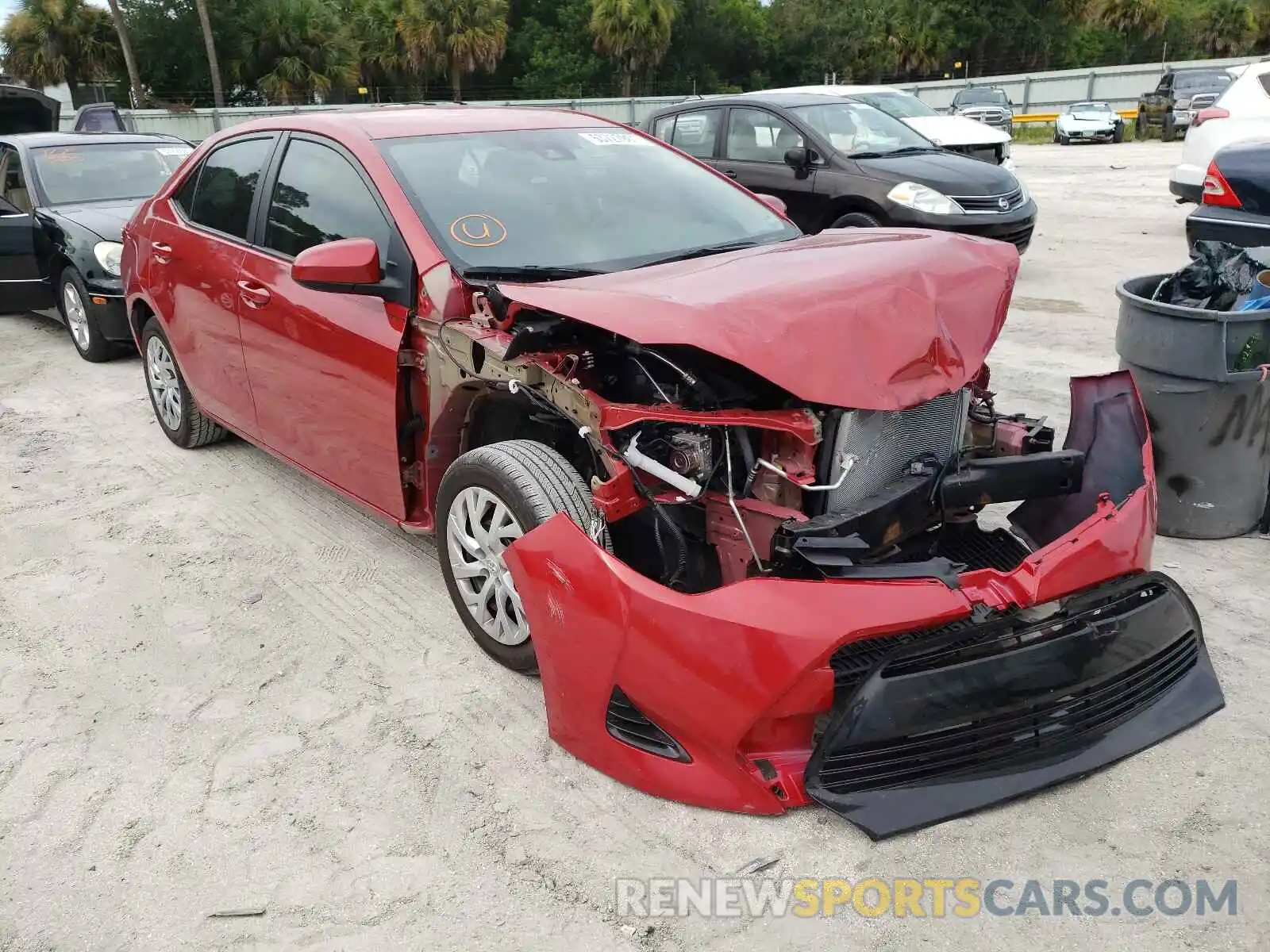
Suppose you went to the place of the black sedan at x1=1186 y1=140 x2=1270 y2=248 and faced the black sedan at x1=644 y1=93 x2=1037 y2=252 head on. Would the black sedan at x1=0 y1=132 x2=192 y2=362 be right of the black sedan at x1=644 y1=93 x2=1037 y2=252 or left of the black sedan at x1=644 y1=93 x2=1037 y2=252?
left

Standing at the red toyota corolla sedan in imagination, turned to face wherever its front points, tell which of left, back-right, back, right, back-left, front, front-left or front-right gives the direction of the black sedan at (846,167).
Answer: back-left

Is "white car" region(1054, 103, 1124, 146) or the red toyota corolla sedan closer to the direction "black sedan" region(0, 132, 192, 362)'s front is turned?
the red toyota corolla sedan

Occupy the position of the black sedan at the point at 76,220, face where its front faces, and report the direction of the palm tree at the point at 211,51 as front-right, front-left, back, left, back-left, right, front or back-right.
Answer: back-left

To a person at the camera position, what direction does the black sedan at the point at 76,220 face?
facing the viewer and to the right of the viewer

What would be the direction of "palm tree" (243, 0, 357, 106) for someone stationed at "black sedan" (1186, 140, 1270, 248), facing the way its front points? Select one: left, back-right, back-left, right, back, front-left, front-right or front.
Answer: left

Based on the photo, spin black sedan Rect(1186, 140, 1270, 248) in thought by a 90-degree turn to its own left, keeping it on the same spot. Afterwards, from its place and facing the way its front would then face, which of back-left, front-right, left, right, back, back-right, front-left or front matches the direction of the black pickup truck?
front-right

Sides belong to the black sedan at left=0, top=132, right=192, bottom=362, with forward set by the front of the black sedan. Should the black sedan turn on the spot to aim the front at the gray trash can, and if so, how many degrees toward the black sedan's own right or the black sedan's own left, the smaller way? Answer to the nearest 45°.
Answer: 0° — it already faces it

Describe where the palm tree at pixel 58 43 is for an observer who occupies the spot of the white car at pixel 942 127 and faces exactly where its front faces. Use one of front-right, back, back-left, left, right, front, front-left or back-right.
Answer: back

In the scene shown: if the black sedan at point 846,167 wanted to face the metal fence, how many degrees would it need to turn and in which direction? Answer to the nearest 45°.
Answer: approximately 135° to its left

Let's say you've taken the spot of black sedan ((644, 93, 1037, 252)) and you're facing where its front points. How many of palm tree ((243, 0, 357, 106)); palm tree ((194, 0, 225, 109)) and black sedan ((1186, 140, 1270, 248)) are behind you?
2

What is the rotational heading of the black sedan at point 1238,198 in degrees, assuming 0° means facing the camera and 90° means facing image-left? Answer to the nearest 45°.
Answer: approximately 225°

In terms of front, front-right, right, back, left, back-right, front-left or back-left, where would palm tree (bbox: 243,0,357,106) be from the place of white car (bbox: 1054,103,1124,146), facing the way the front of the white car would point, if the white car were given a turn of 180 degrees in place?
left
